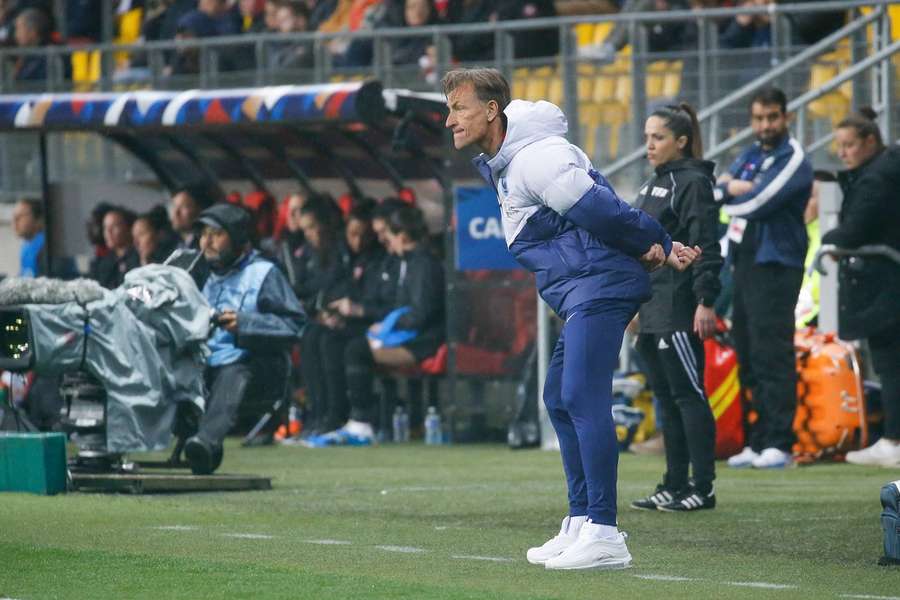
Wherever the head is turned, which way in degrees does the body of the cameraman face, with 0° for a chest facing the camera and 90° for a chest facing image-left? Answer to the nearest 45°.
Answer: approximately 45°

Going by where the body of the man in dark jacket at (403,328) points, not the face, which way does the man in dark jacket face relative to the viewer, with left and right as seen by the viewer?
facing to the left of the viewer

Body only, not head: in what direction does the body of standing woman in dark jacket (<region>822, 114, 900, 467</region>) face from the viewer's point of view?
to the viewer's left

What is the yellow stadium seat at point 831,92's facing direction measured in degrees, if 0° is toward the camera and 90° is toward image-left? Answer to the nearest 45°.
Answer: approximately 45°
